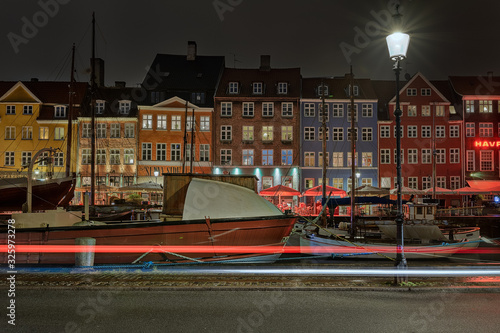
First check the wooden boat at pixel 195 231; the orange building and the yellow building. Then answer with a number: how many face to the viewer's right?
1

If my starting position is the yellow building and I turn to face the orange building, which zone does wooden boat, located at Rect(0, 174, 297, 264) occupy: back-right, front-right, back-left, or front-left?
front-right

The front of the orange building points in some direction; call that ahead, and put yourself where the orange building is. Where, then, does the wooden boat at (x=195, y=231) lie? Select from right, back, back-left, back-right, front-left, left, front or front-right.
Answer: front

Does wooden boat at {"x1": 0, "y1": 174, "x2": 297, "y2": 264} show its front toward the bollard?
no

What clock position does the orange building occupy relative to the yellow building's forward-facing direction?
The orange building is roughly at 10 o'clock from the yellow building.

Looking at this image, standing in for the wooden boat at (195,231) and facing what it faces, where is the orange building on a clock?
The orange building is roughly at 9 o'clock from the wooden boat.

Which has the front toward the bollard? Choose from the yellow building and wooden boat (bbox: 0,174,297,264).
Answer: the yellow building

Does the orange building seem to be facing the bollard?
yes

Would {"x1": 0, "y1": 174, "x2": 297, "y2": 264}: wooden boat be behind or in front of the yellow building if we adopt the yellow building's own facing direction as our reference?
in front

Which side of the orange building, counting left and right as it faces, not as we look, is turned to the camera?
front

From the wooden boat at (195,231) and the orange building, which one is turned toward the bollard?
the orange building

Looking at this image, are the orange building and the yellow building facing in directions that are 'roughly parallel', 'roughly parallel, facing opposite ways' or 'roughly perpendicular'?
roughly parallel

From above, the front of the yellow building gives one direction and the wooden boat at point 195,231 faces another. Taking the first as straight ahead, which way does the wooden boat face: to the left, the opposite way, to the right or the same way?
to the left

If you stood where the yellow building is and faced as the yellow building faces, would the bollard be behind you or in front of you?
in front

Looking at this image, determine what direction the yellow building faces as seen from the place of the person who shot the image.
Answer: facing the viewer

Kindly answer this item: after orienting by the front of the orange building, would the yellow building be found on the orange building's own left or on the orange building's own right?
on the orange building's own right

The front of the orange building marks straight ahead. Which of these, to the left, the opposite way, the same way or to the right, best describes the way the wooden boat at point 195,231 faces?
to the left

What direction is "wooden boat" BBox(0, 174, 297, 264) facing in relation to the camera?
to the viewer's right
